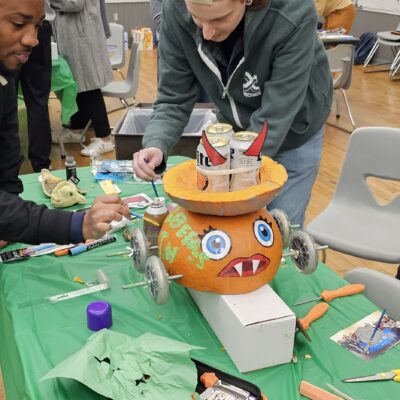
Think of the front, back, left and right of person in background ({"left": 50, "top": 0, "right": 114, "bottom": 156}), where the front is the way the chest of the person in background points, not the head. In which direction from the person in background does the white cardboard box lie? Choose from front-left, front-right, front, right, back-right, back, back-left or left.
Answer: left

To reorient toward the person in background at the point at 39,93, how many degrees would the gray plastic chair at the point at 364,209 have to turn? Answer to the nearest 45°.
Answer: approximately 45° to its right

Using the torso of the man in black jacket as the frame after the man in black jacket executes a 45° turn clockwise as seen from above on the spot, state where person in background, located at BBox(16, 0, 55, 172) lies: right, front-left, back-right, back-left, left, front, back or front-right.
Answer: back

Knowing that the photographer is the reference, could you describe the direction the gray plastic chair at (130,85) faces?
facing to the left of the viewer

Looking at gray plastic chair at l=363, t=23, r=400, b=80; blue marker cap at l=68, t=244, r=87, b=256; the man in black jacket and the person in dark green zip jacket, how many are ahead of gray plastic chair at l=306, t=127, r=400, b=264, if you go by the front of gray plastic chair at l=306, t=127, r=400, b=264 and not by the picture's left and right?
3

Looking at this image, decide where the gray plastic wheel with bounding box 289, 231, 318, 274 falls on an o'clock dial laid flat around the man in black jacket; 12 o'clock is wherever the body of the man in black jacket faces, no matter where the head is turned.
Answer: The gray plastic wheel is roughly at 11 o'clock from the man in black jacket.

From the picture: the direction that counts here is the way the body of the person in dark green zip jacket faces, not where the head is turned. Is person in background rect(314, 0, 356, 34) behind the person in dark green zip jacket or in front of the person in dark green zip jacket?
behind

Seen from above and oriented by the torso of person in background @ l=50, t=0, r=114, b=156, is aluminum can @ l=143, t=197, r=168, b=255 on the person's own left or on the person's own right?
on the person's own left

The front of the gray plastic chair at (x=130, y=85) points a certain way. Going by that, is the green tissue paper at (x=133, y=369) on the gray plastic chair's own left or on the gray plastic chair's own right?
on the gray plastic chair's own left

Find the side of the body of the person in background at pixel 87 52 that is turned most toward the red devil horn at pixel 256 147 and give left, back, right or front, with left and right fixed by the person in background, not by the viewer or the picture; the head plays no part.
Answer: left

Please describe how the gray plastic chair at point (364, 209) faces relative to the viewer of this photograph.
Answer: facing the viewer and to the left of the viewer
